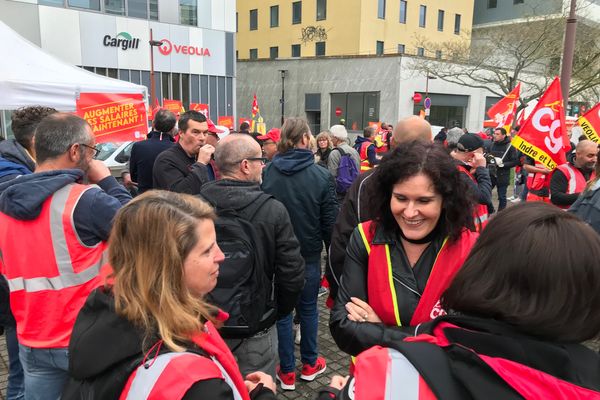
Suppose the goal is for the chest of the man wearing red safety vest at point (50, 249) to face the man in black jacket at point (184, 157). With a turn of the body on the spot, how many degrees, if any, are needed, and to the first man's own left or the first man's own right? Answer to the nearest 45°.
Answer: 0° — they already face them

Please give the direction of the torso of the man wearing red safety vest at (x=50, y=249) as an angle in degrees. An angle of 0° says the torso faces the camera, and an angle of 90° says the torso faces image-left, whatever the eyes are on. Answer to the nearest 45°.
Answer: approximately 225°

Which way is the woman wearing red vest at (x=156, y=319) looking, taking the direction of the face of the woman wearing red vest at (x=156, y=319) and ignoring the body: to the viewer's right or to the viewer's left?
to the viewer's right

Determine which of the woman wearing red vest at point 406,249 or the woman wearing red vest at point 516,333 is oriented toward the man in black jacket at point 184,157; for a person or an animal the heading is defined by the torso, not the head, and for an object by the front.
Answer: the woman wearing red vest at point 516,333

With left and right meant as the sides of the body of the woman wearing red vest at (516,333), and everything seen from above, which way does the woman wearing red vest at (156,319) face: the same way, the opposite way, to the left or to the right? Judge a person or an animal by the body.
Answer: to the right

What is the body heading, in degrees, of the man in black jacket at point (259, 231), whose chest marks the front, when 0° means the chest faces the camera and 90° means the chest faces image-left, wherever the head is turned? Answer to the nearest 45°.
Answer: approximately 225°

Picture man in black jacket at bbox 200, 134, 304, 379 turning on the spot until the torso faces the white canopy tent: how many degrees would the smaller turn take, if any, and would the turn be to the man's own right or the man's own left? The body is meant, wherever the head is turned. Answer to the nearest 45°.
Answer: approximately 90° to the man's own left

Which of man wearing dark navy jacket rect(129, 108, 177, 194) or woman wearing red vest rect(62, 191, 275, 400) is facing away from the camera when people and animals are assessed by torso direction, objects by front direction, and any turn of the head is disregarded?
the man wearing dark navy jacket

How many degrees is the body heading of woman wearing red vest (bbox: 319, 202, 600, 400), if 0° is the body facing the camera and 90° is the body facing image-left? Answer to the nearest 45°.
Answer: approximately 135°

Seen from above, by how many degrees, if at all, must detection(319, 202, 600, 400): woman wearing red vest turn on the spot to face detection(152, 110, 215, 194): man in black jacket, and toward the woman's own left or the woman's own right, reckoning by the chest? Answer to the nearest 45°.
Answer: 0° — they already face them
